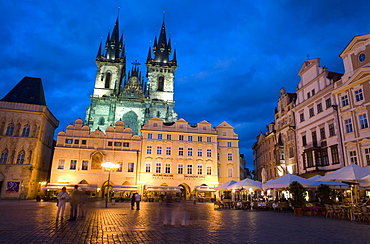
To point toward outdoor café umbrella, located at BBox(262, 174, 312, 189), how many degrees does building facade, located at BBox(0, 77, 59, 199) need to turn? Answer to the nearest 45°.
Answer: approximately 45° to its left

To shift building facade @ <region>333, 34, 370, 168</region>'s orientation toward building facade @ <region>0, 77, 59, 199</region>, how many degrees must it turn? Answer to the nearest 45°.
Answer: approximately 45° to its right

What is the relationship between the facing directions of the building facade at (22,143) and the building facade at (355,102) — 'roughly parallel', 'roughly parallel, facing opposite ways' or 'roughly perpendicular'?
roughly perpendicular

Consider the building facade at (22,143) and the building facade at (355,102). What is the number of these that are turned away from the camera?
0

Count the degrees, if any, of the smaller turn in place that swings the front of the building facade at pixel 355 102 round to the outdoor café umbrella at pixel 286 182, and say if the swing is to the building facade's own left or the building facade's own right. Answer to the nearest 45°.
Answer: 0° — it already faces it

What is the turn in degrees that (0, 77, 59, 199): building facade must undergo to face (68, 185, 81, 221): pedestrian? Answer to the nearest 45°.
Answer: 0° — it already faces them

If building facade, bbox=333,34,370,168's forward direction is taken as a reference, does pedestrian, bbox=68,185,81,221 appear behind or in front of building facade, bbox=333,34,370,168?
in front

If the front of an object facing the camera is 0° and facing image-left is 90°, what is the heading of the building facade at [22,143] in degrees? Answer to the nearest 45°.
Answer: approximately 0°

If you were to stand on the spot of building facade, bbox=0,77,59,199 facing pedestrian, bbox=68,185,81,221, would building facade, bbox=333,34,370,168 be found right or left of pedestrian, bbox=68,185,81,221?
left

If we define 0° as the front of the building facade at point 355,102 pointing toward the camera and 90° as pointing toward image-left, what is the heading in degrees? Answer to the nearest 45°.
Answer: approximately 45°

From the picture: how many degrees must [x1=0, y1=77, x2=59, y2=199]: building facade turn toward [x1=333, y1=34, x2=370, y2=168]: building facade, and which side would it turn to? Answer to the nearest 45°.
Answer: approximately 45° to its left
